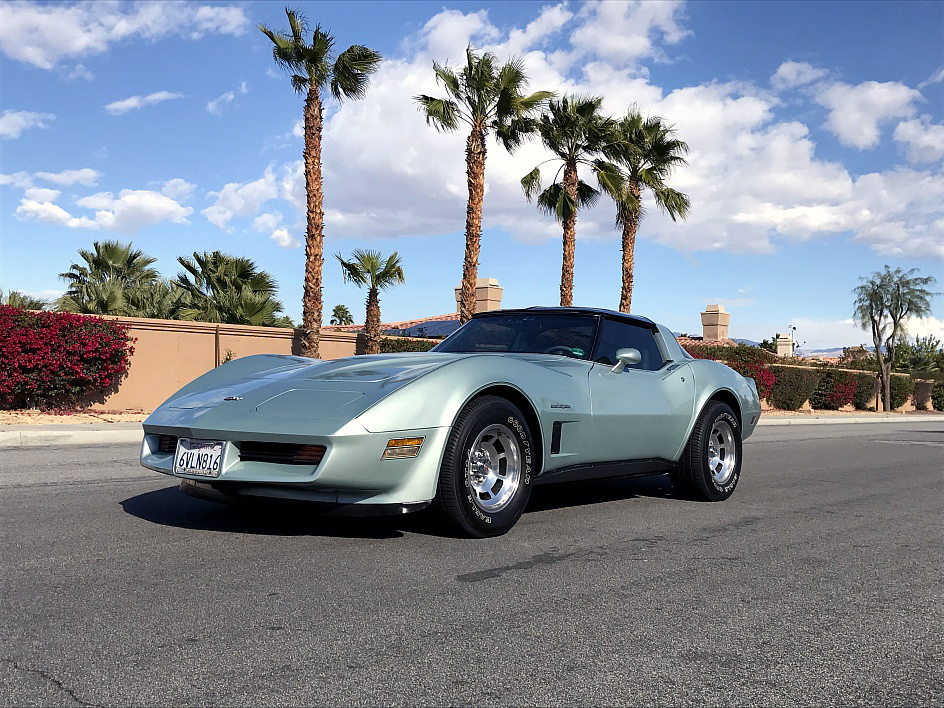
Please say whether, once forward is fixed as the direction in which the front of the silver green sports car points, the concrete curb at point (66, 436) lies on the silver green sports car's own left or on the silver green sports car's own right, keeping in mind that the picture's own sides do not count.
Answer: on the silver green sports car's own right

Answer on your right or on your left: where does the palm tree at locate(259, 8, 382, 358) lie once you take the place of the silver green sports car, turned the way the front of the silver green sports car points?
on your right

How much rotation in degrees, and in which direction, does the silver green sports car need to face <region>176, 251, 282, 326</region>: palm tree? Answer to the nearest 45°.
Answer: approximately 135° to its right

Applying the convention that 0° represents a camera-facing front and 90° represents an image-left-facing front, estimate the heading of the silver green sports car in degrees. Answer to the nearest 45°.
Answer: approximately 45°

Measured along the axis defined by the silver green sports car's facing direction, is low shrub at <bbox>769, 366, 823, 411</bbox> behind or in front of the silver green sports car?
behind

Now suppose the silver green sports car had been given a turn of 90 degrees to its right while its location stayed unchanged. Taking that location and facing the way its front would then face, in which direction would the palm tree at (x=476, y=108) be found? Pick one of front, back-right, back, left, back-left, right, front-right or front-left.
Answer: front-right

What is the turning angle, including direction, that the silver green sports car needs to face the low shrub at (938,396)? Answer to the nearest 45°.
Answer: approximately 180°

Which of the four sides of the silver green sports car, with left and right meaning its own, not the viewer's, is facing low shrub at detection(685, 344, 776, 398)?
back

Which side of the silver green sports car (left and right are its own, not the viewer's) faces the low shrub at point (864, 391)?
back

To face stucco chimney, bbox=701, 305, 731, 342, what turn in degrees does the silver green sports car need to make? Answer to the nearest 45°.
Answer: approximately 135° to its right

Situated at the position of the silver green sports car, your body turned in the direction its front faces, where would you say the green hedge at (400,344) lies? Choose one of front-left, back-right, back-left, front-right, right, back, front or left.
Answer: back-right

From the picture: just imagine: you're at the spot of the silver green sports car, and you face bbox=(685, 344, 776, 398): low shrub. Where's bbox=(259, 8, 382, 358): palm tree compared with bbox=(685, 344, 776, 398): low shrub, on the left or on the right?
left

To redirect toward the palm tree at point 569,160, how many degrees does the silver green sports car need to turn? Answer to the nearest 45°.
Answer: approximately 135° to its right
